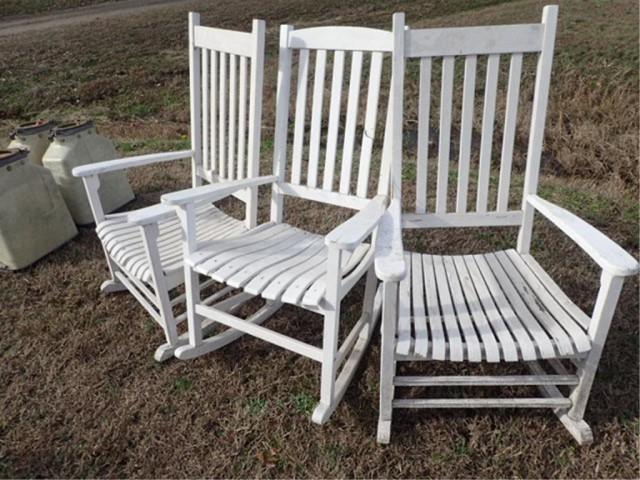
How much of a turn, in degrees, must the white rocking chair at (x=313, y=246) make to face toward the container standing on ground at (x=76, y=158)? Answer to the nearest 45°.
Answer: approximately 90° to its right

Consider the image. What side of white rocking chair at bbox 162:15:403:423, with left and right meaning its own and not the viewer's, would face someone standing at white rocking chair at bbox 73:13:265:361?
right

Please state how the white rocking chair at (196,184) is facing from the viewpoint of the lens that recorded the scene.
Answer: facing the viewer and to the left of the viewer

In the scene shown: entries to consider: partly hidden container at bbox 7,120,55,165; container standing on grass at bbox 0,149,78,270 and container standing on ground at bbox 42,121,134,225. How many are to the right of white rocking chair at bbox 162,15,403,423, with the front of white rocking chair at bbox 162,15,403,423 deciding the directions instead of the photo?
3

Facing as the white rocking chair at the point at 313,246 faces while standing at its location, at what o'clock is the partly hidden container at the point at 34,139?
The partly hidden container is roughly at 3 o'clock from the white rocking chair.

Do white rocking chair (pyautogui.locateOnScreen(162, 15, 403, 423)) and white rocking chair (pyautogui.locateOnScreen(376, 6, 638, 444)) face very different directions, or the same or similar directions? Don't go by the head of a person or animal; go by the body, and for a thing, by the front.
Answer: same or similar directions

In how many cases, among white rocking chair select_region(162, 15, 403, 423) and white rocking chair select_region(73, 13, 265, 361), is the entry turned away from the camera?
0

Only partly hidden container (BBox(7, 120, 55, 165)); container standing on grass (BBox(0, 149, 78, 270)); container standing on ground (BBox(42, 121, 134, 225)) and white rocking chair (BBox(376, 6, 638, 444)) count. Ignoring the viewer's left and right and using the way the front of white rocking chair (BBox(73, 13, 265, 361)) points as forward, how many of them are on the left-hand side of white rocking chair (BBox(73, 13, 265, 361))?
1

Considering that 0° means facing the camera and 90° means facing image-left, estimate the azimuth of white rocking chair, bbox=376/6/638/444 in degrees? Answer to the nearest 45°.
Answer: approximately 0°

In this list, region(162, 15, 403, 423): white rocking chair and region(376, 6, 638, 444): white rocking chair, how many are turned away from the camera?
0

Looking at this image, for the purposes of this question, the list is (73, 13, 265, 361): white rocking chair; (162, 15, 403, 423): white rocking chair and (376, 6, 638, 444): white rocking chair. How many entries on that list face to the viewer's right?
0

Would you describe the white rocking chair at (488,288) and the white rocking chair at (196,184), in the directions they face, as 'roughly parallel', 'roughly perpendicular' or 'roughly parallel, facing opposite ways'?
roughly parallel
